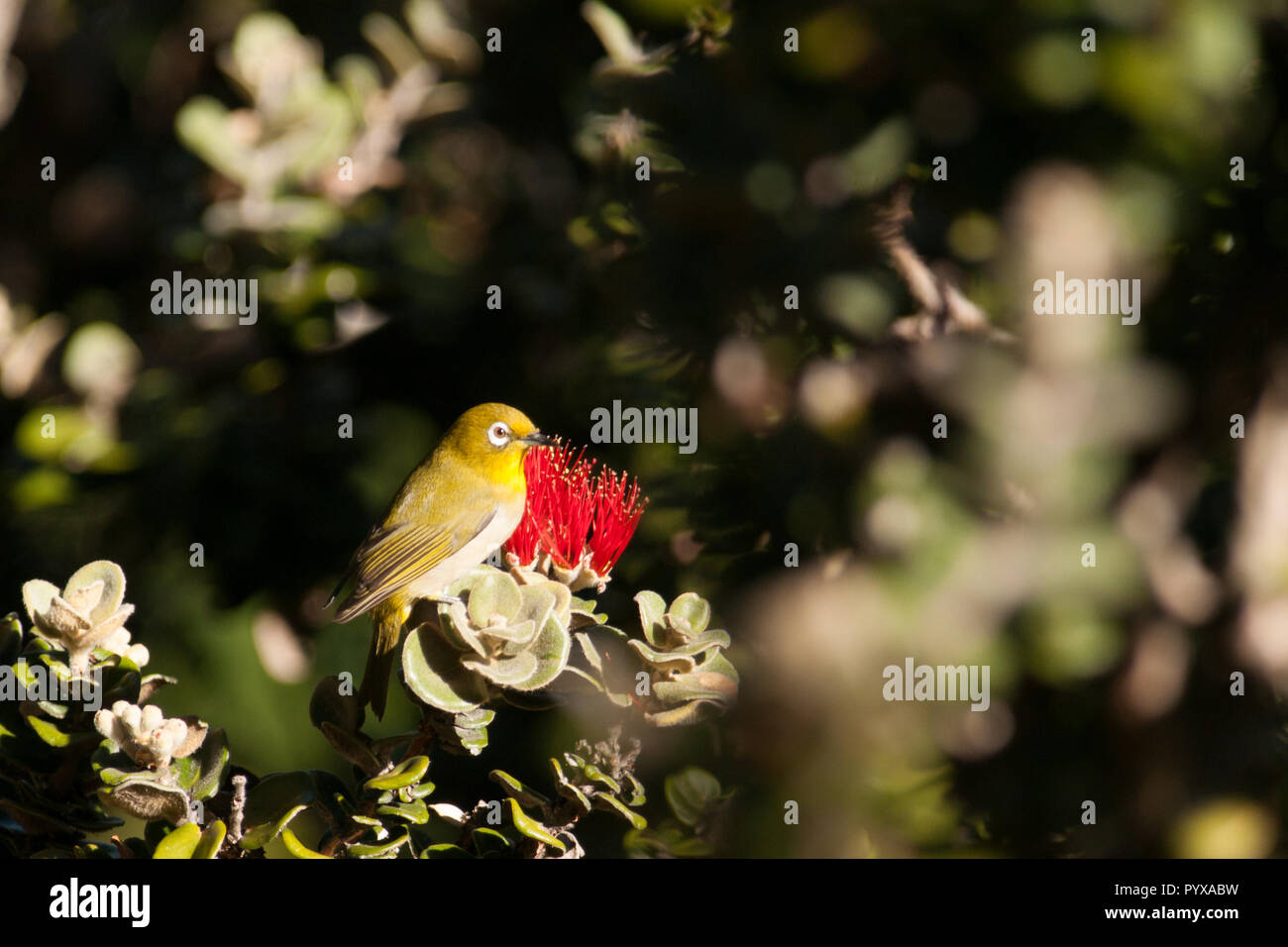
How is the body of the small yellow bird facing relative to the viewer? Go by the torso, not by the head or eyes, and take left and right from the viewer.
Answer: facing to the right of the viewer
